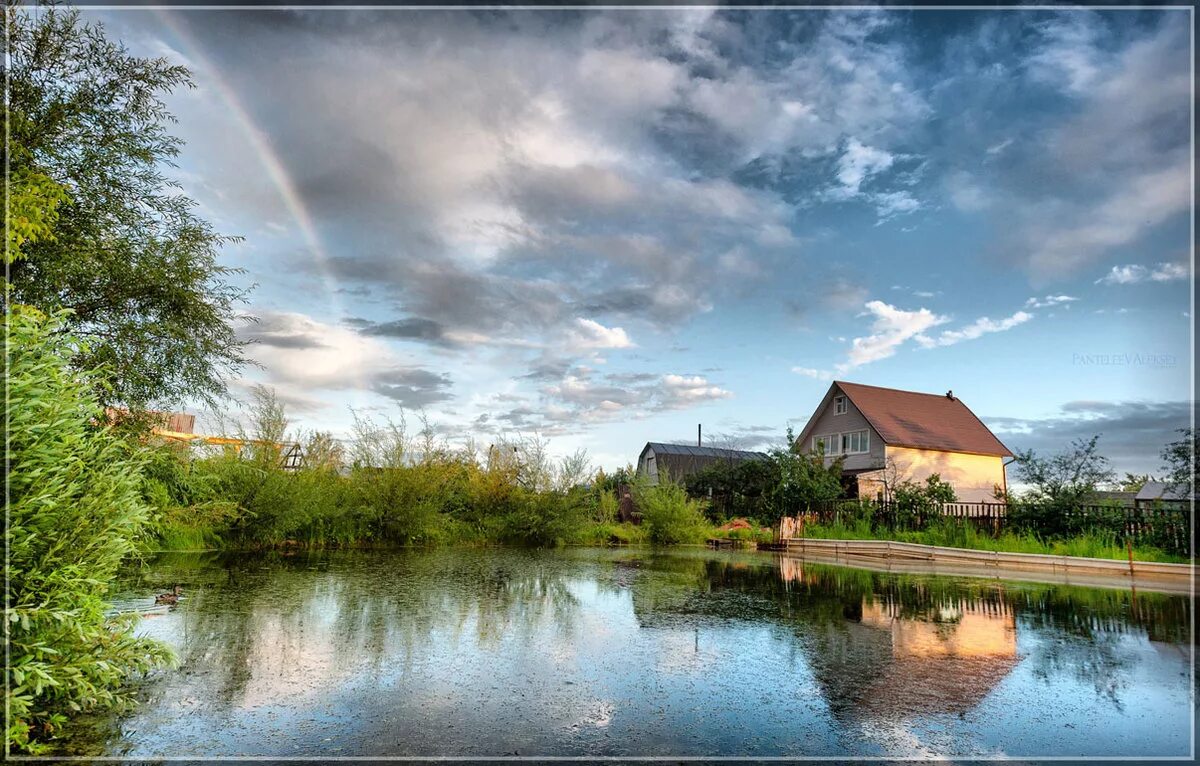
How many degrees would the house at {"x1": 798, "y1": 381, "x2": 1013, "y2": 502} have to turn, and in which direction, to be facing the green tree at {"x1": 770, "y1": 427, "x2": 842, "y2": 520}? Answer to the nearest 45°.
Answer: approximately 45° to its left

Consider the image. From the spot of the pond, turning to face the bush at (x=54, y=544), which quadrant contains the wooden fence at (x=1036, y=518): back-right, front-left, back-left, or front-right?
back-right

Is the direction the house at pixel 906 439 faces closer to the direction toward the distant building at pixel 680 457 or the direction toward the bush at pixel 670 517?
the bush

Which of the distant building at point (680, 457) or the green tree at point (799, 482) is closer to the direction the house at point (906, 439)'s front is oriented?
the green tree

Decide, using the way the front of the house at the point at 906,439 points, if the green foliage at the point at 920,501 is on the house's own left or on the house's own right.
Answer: on the house's own left

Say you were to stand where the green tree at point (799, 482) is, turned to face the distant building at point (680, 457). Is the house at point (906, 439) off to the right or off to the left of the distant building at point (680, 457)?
right

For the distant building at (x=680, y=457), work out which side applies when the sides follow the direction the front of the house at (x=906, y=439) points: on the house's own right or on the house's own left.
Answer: on the house's own right

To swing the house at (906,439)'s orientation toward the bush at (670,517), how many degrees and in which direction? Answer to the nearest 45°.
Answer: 0° — it already faces it

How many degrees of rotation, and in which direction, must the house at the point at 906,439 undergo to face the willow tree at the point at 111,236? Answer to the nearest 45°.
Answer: approximately 45° to its left

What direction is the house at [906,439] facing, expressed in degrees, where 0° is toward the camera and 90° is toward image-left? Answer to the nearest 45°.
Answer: approximately 45°

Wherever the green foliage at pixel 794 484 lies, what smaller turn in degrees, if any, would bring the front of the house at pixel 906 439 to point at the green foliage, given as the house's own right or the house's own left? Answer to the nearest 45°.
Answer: approximately 45° to the house's own left
